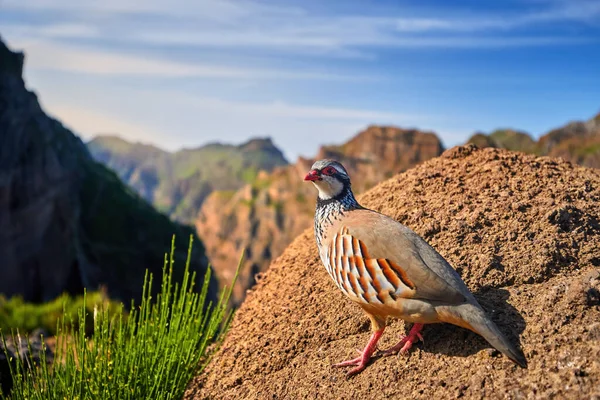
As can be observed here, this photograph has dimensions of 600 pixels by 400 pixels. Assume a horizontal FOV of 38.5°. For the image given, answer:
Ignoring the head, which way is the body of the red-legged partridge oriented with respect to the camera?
to the viewer's left

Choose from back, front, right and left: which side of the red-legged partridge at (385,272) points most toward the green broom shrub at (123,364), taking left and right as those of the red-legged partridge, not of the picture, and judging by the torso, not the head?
front
